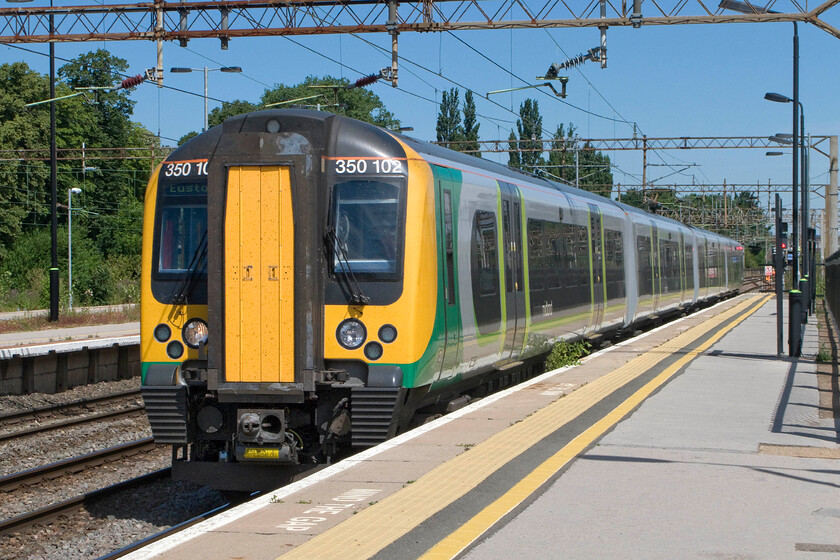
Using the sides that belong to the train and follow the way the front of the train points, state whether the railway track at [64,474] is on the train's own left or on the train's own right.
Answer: on the train's own right

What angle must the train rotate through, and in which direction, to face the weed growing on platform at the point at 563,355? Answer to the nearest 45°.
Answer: approximately 180°

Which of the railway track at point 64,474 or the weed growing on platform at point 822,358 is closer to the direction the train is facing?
the railway track

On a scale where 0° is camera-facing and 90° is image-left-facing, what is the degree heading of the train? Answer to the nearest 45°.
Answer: approximately 45°

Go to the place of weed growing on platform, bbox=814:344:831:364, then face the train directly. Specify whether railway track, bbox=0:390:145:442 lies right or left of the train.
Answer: left
